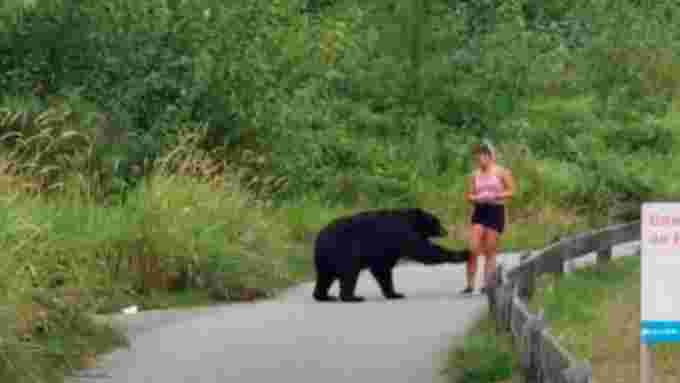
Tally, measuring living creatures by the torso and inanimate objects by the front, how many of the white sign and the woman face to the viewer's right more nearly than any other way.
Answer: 0

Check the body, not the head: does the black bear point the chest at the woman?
yes

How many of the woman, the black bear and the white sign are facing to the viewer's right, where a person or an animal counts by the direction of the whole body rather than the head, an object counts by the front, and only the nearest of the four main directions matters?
1

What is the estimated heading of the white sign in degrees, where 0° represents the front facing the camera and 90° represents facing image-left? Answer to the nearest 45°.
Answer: approximately 0°

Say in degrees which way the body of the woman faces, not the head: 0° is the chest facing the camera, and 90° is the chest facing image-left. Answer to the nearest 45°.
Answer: approximately 45°

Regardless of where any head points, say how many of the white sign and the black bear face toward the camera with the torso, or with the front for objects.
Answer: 1

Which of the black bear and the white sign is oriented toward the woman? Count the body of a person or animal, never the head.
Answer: the black bear

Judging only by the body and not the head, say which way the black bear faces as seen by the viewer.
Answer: to the viewer's right
